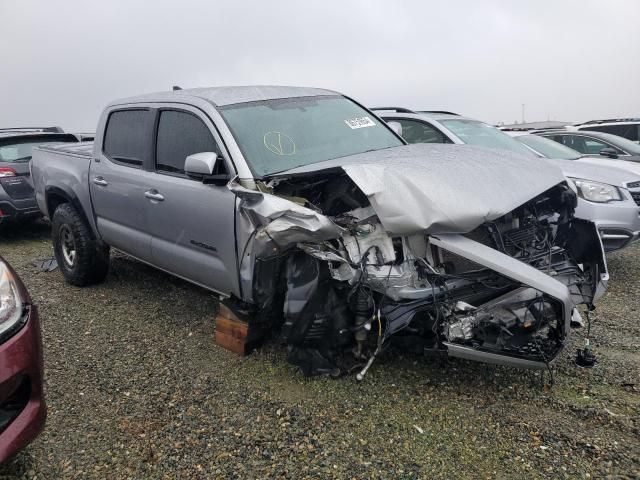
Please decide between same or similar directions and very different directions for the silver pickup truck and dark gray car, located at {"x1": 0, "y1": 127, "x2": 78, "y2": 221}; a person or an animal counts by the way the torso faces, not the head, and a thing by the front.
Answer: very different directions

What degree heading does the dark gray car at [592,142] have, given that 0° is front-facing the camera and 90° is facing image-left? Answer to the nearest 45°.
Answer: approximately 315°

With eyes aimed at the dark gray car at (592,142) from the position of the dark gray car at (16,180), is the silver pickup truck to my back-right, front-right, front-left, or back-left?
front-right

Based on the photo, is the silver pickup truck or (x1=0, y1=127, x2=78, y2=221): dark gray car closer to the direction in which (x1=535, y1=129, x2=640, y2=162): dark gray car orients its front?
the silver pickup truck

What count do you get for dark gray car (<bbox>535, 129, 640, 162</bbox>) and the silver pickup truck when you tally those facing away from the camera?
0

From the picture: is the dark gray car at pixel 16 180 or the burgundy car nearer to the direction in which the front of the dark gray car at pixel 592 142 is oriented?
the burgundy car

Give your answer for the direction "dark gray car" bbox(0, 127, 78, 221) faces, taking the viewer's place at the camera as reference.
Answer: facing away from the viewer and to the left of the viewer

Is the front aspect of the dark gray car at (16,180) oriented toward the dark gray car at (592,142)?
no

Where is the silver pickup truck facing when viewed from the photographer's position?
facing the viewer and to the right of the viewer

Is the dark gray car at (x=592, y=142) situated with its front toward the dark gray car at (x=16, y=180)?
no

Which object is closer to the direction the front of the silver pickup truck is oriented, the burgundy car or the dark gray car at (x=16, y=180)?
the burgundy car

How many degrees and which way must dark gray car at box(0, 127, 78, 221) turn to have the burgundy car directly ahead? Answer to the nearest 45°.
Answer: approximately 135° to its left

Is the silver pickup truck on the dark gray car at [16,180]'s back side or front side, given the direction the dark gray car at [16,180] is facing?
on the back side

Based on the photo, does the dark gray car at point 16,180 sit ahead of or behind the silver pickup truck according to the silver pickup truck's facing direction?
behind

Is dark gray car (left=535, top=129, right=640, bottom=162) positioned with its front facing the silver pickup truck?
no
